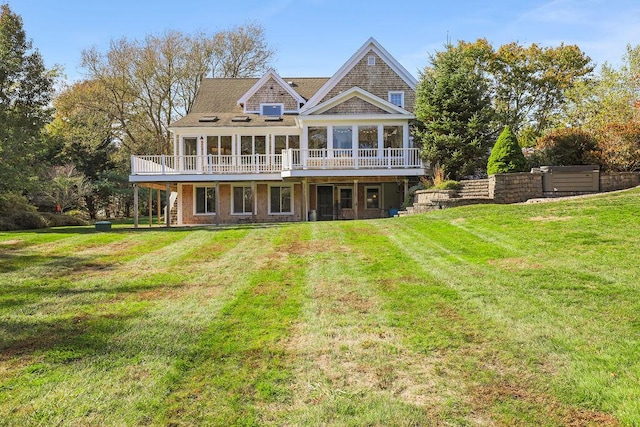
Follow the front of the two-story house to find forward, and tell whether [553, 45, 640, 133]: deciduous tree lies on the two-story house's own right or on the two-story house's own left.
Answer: on the two-story house's own left

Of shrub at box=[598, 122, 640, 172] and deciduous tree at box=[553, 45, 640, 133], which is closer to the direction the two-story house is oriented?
the shrub

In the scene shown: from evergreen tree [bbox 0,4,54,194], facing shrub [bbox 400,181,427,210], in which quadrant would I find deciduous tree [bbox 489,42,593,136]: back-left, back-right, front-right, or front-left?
front-left

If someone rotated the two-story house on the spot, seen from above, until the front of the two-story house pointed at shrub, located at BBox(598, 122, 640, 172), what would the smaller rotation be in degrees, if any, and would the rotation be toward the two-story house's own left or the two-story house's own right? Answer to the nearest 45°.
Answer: approximately 45° to the two-story house's own left

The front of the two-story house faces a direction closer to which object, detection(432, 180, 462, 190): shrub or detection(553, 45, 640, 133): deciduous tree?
the shrub

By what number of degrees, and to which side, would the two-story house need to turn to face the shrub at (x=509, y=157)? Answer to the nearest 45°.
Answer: approximately 45° to its left

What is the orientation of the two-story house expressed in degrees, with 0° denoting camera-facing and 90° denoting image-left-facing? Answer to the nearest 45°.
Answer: approximately 0°

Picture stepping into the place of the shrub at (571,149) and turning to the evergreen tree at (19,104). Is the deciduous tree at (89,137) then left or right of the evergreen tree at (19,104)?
right

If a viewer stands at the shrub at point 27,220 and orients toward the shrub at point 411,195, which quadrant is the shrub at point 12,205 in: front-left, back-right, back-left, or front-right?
back-left

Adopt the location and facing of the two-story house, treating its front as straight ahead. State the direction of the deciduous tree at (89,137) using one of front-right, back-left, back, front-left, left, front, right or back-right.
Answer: back-right

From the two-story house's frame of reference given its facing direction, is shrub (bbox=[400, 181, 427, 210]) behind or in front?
in front
